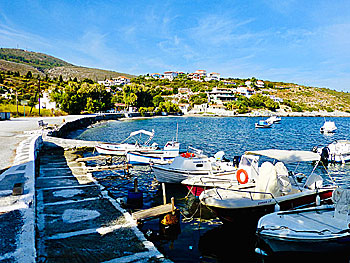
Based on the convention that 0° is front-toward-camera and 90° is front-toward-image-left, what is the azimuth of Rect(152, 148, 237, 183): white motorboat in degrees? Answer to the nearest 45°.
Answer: approximately 90°

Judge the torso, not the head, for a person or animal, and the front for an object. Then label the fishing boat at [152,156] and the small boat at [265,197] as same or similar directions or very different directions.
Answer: same or similar directions

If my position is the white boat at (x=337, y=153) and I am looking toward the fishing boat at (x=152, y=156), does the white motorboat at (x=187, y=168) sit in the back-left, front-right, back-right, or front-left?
front-left

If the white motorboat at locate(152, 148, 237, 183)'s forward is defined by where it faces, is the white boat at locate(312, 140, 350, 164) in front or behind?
behind

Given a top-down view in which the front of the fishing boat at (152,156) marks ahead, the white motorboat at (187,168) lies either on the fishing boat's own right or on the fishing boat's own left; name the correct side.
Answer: on the fishing boat's own left

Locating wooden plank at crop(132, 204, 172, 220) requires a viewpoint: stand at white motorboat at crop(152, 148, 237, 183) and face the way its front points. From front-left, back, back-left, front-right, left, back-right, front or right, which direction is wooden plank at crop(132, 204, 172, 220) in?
left

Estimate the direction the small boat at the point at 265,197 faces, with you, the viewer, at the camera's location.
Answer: facing the viewer and to the left of the viewer
